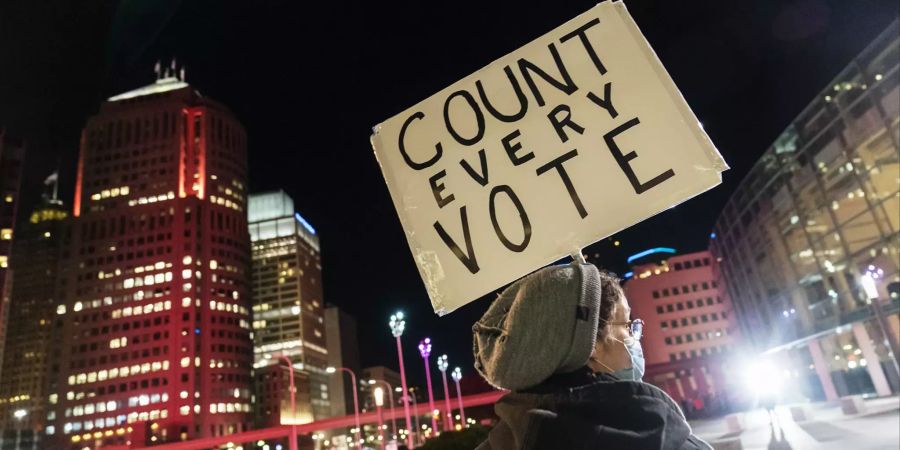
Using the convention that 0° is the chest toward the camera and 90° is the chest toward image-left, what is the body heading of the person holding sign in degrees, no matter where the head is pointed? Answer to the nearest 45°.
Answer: approximately 225°

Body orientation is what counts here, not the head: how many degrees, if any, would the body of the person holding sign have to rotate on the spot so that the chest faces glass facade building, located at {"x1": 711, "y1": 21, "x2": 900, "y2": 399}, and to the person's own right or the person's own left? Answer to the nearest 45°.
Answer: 0° — they already face it

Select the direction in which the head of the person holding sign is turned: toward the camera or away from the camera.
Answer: away from the camera
